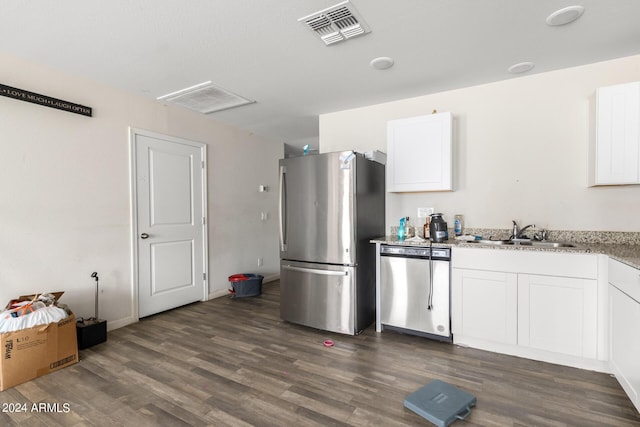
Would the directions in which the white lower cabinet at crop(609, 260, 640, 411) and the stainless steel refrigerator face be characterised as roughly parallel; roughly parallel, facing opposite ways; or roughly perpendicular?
roughly perpendicular

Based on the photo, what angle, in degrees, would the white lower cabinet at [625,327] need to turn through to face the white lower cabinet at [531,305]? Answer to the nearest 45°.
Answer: approximately 45° to its right

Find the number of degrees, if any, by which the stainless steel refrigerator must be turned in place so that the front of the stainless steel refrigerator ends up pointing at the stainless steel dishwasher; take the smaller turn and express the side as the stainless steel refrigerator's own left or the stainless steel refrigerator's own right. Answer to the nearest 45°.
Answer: approximately 135° to the stainless steel refrigerator's own left

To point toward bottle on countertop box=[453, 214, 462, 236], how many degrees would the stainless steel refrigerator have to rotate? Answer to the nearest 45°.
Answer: approximately 135° to its left

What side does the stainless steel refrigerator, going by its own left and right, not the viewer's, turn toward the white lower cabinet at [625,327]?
left

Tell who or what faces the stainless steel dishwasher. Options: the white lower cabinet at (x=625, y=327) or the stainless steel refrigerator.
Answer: the white lower cabinet

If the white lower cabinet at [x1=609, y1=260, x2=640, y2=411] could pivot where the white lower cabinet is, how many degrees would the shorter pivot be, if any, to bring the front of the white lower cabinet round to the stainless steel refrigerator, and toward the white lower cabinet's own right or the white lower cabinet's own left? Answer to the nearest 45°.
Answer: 0° — it already faces it

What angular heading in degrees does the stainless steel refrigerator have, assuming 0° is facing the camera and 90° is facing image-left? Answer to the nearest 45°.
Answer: approximately 45°

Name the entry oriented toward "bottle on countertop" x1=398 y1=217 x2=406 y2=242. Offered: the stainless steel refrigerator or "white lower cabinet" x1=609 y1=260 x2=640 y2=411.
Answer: the white lower cabinet

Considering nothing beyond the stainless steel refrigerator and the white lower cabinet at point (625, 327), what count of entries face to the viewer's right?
0

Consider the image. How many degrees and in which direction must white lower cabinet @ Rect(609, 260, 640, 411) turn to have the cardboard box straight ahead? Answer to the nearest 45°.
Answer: approximately 45° to its left

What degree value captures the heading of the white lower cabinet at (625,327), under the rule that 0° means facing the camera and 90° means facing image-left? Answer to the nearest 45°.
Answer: approximately 90°

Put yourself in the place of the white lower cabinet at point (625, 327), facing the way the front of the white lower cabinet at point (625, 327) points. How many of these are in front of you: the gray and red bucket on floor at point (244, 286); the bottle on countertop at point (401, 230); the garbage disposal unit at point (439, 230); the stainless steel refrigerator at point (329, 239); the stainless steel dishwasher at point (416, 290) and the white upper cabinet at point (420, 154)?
6

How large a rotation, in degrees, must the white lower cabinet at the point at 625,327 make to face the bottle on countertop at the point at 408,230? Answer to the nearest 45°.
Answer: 0° — it already faces it

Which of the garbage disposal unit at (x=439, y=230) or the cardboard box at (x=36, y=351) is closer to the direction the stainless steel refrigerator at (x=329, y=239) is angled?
the cardboard box
